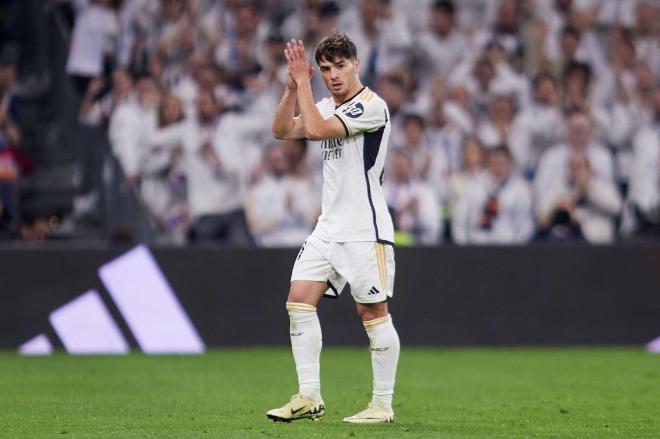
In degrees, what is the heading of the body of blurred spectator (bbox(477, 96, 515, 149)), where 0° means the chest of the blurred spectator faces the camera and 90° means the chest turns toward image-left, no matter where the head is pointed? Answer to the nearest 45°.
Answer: approximately 0°

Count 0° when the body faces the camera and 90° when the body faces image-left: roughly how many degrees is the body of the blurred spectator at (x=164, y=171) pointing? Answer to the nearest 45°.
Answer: approximately 315°

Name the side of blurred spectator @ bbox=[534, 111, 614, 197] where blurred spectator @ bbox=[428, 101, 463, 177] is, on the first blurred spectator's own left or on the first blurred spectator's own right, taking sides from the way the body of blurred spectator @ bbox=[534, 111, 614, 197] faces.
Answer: on the first blurred spectator's own right

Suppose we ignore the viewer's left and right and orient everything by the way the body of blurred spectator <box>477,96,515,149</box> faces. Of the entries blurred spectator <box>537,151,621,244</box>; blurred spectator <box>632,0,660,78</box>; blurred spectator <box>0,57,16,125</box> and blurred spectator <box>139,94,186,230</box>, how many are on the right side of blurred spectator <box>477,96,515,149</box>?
2

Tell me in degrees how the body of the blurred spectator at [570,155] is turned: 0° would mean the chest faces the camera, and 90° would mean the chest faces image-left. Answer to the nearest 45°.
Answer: approximately 0°
